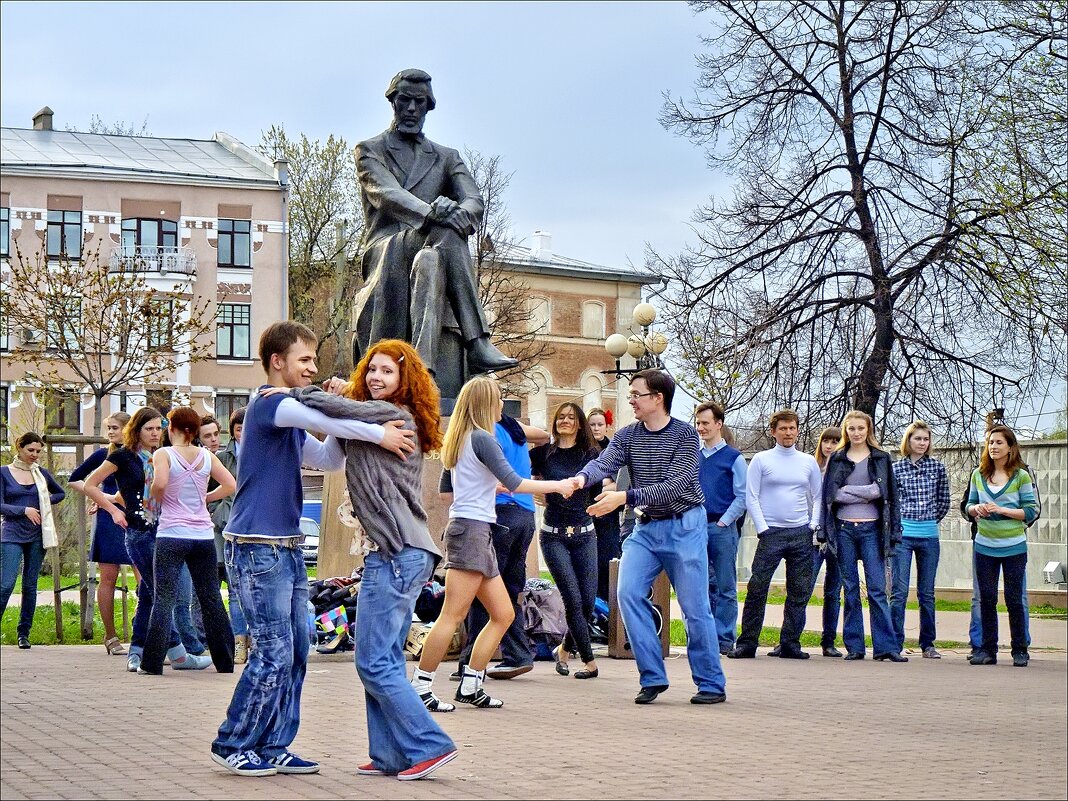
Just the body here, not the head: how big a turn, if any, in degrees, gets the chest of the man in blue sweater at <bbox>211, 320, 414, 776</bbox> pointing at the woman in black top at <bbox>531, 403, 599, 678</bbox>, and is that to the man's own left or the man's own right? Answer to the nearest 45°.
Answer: approximately 45° to the man's own left

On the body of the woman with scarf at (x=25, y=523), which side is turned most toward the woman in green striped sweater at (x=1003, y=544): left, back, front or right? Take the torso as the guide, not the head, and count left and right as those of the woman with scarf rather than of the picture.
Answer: left

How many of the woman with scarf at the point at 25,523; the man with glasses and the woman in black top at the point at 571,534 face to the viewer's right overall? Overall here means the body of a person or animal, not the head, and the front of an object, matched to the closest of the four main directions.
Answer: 0

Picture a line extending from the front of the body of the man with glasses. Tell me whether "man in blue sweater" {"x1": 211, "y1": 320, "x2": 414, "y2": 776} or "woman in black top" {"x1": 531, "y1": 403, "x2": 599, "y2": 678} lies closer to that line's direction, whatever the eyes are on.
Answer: the man in blue sweater

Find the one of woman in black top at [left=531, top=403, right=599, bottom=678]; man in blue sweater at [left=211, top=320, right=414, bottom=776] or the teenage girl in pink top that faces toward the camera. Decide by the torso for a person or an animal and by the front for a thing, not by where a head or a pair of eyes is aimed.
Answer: the woman in black top

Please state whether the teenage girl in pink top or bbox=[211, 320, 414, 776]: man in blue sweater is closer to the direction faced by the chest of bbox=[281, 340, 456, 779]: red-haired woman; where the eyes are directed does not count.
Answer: the man in blue sweater

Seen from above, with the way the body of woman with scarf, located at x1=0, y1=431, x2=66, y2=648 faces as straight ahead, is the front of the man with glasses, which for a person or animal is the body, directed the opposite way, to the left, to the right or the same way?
to the right

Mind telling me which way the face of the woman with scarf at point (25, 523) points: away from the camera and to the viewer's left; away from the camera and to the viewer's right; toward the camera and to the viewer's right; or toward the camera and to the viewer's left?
toward the camera and to the viewer's right

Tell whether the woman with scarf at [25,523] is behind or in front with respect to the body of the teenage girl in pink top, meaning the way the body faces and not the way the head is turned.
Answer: in front

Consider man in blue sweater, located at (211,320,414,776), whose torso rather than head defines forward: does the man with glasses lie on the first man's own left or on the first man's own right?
on the first man's own left

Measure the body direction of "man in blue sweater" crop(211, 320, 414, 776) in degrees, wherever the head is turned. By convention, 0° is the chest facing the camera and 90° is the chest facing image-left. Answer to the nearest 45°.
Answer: approximately 270°

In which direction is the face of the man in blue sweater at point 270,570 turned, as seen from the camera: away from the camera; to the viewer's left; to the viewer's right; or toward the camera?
to the viewer's right

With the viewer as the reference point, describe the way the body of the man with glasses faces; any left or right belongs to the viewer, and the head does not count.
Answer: facing the viewer and to the left of the viewer

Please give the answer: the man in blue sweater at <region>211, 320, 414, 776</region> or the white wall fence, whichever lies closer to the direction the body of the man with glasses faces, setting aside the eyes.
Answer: the man in blue sweater

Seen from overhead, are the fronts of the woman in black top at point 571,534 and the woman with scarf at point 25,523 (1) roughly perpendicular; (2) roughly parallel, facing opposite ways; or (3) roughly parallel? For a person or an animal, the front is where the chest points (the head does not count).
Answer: roughly parallel

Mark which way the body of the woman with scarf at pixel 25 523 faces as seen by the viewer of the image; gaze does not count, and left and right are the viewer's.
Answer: facing the viewer

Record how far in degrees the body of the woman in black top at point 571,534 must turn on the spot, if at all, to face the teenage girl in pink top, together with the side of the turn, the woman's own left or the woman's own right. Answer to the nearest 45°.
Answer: approximately 90° to the woman's own right

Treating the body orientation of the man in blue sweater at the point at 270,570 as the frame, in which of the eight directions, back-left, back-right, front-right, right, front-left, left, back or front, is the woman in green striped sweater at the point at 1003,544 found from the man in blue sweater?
front-left

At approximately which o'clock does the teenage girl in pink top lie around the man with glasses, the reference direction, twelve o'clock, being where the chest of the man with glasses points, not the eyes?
The teenage girl in pink top is roughly at 2 o'clock from the man with glasses.
